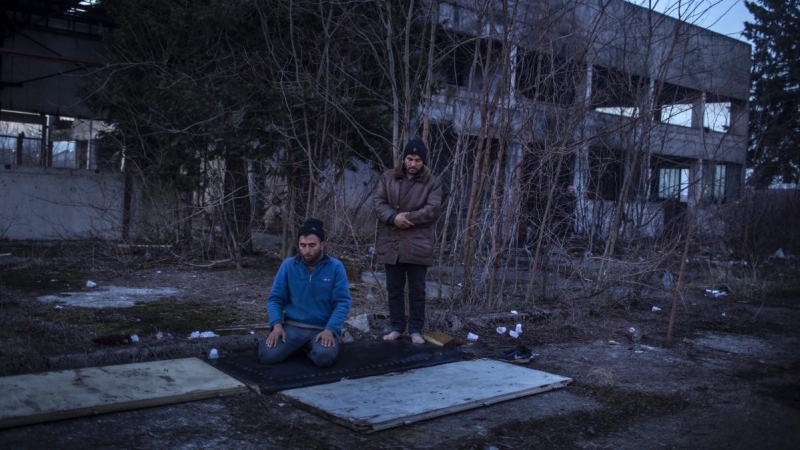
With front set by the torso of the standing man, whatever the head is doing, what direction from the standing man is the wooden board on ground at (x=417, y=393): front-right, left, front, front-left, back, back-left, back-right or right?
front

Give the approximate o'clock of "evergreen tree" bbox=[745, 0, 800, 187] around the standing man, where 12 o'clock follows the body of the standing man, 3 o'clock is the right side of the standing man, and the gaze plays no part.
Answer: The evergreen tree is roughly at 7 o'clock from the standing man.

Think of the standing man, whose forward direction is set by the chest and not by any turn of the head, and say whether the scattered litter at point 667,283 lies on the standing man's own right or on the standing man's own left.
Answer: on the standing man's own left

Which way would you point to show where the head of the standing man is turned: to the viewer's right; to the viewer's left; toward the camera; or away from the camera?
toward the camera

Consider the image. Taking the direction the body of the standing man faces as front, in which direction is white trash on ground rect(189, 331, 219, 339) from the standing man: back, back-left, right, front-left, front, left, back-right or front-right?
right

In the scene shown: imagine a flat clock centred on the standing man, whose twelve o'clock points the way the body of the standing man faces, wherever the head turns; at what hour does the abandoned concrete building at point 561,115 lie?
The abandoned concrete building is roughly at 7 o'clock from the standing man.

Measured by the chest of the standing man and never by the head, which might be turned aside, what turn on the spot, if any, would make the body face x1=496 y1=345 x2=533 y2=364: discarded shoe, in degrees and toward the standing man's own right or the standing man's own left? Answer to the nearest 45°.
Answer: approximately 90° to the standing man's own left

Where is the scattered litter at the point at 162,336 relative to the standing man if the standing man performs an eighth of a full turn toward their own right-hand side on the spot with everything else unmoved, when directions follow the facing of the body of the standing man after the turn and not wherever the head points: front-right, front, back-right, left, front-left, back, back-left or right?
front-right

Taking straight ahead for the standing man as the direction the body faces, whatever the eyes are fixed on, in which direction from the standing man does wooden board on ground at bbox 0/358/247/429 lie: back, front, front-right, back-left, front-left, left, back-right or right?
front-right

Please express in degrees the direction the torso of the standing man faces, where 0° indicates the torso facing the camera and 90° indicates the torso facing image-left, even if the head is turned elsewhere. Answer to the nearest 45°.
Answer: approximately 0°
